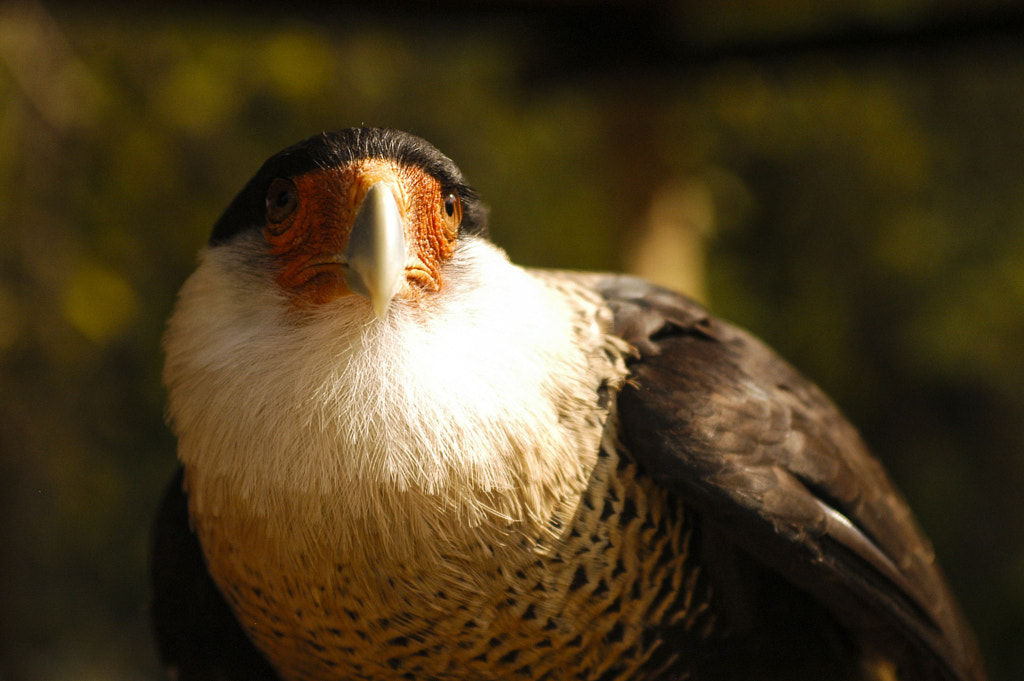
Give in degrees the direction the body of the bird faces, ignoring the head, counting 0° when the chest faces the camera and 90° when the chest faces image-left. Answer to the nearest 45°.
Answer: approximately 45°
